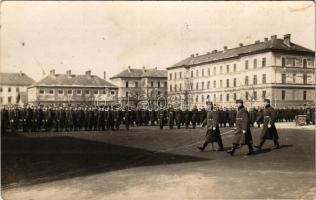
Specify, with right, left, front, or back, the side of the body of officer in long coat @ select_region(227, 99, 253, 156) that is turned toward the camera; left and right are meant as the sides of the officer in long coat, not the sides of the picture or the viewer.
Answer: left
